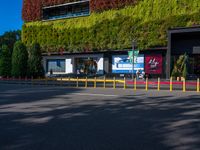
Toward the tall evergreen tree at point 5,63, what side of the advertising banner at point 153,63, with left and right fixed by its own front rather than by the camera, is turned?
right

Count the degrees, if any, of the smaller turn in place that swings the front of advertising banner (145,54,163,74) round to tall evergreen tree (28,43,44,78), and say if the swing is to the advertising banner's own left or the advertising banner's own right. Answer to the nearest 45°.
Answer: approximately 90° to the advertising banner's own right

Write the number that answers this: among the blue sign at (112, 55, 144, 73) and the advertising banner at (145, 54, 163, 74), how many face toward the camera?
2

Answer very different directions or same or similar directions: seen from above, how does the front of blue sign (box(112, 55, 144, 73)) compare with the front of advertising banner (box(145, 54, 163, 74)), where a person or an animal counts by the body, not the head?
same or similar directions

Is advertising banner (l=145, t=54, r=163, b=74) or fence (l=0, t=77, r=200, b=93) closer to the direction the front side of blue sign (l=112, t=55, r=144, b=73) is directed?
the fence

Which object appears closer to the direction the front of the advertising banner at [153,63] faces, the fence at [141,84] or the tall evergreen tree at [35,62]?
the fence

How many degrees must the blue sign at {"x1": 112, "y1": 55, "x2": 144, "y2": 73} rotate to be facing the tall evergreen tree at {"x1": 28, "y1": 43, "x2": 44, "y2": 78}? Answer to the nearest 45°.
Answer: approximately 90° to its right

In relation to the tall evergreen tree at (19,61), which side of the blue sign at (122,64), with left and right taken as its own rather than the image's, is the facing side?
right

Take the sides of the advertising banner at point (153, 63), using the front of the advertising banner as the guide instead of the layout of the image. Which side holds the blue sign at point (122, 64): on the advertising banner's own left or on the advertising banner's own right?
on the advertising banner's own right

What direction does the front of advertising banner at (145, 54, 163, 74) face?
toward the camera

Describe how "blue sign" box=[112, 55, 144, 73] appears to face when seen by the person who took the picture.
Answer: facing the viewer

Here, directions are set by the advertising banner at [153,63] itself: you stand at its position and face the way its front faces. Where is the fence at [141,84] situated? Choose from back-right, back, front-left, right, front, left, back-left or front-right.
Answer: front
